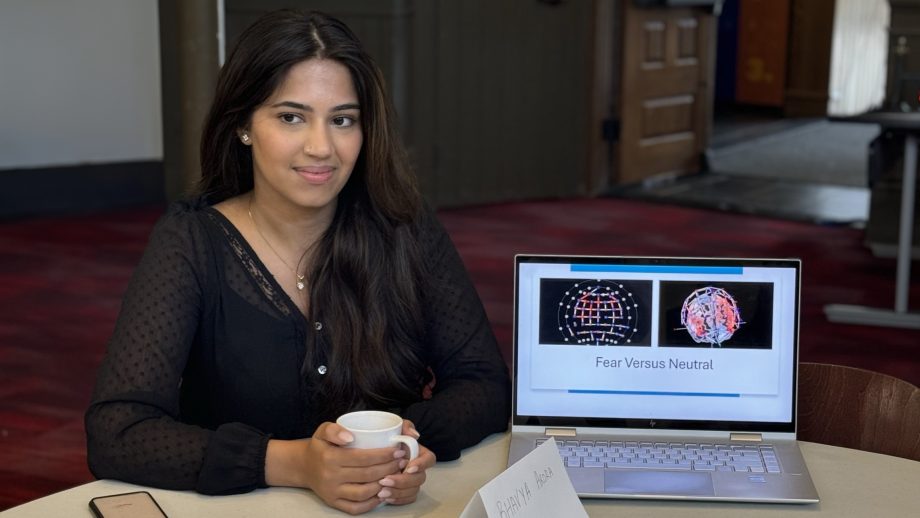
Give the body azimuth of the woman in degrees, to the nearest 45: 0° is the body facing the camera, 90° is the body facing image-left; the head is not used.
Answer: approximately 315°

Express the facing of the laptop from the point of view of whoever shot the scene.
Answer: facing the viewer

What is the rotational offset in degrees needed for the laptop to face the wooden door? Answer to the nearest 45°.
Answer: approximately 180°

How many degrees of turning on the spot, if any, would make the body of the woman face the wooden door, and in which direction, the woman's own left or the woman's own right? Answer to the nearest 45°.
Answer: approximately 135° to the woman's own left

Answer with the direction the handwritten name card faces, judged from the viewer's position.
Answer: facing the viewer and to the right of the viewer
